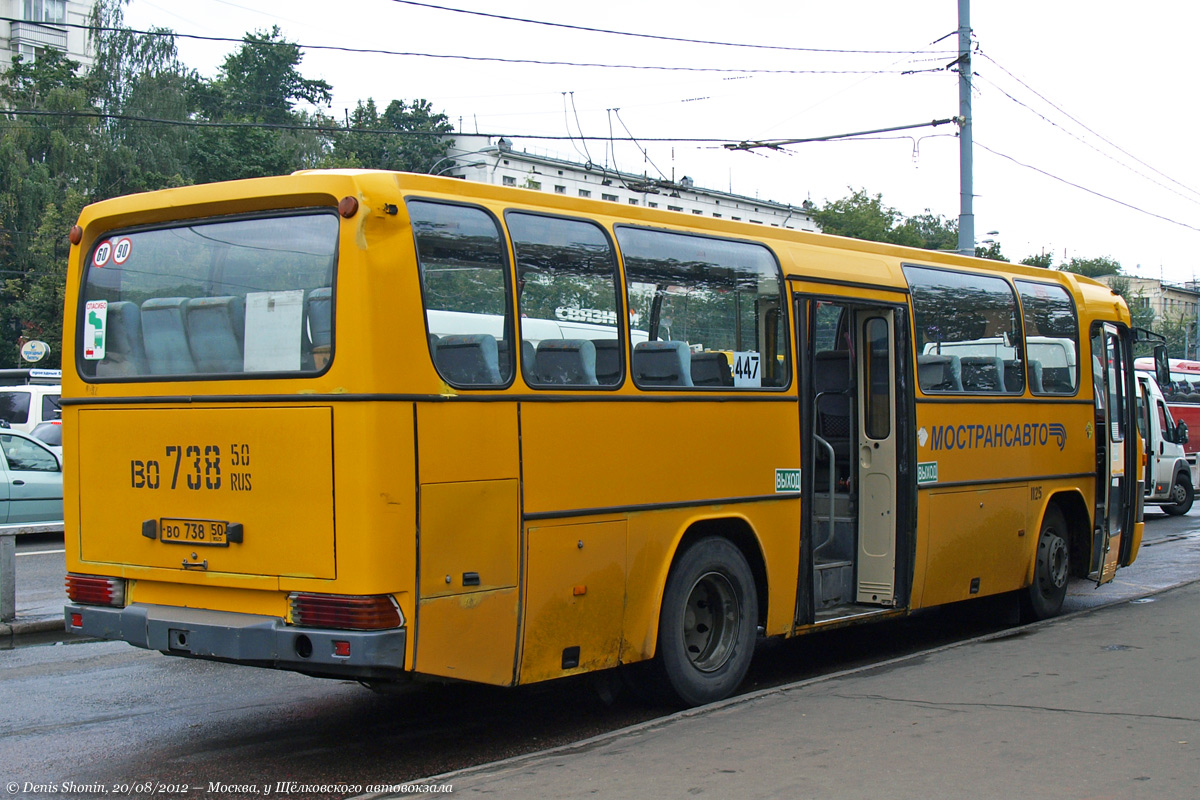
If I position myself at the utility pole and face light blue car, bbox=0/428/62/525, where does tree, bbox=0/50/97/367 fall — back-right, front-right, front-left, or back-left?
front-right

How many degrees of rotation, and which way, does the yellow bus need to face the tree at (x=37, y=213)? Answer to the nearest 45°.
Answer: approximately 90° to its left

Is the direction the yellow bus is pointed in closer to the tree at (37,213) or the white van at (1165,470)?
the white van

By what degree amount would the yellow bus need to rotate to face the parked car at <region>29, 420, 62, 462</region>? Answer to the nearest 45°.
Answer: approximately 90° to its left

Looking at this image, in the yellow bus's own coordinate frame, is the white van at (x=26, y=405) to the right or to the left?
on its left

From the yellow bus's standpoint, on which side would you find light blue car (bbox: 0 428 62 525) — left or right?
on its left

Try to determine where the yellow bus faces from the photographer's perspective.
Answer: facing away from the viewer and to the right of the viewer

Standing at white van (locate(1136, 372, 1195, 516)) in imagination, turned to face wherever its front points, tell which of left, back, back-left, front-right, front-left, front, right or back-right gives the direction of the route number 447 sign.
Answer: back-right

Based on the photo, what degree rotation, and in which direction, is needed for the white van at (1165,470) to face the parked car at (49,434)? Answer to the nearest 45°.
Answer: approximately 180°
